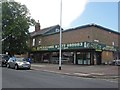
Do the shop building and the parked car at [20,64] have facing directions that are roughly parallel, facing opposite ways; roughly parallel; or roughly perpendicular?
roughly perpendicular

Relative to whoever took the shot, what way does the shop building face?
facing the viewer and to the left of the viewer

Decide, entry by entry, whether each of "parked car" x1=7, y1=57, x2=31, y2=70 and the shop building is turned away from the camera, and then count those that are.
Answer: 0

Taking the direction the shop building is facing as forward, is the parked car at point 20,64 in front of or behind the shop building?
in front
